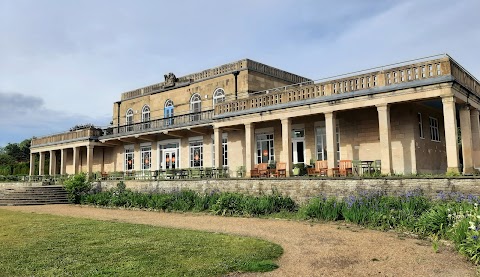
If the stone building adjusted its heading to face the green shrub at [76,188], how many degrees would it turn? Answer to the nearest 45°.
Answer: approximately 45° to its right

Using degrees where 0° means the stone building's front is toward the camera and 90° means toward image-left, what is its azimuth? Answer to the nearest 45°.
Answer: approximately 45°
